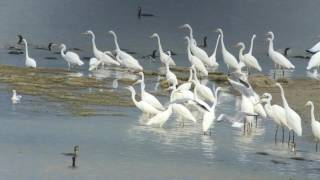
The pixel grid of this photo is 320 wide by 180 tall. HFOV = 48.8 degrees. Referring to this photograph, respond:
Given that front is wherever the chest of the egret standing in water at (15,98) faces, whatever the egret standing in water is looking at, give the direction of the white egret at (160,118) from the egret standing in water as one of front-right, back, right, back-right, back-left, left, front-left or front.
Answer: back-left

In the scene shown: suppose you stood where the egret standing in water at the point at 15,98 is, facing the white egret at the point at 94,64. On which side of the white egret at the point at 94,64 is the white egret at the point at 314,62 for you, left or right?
right

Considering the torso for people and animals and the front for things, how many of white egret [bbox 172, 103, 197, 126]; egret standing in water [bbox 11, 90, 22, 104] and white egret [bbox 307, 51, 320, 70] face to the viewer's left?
2

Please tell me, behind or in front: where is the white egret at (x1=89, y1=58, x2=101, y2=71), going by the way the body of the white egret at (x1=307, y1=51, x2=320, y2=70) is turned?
behind

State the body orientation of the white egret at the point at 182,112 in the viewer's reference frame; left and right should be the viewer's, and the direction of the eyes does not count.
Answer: facing to the left of the viewer

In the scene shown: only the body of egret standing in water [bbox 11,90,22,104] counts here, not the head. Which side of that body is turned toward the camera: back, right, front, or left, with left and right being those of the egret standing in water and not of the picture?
left

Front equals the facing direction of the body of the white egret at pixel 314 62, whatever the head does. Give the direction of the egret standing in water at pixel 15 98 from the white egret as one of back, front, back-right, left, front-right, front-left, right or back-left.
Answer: back-right

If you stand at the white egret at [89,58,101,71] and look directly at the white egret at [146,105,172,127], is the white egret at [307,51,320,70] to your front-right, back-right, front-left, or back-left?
front-left
